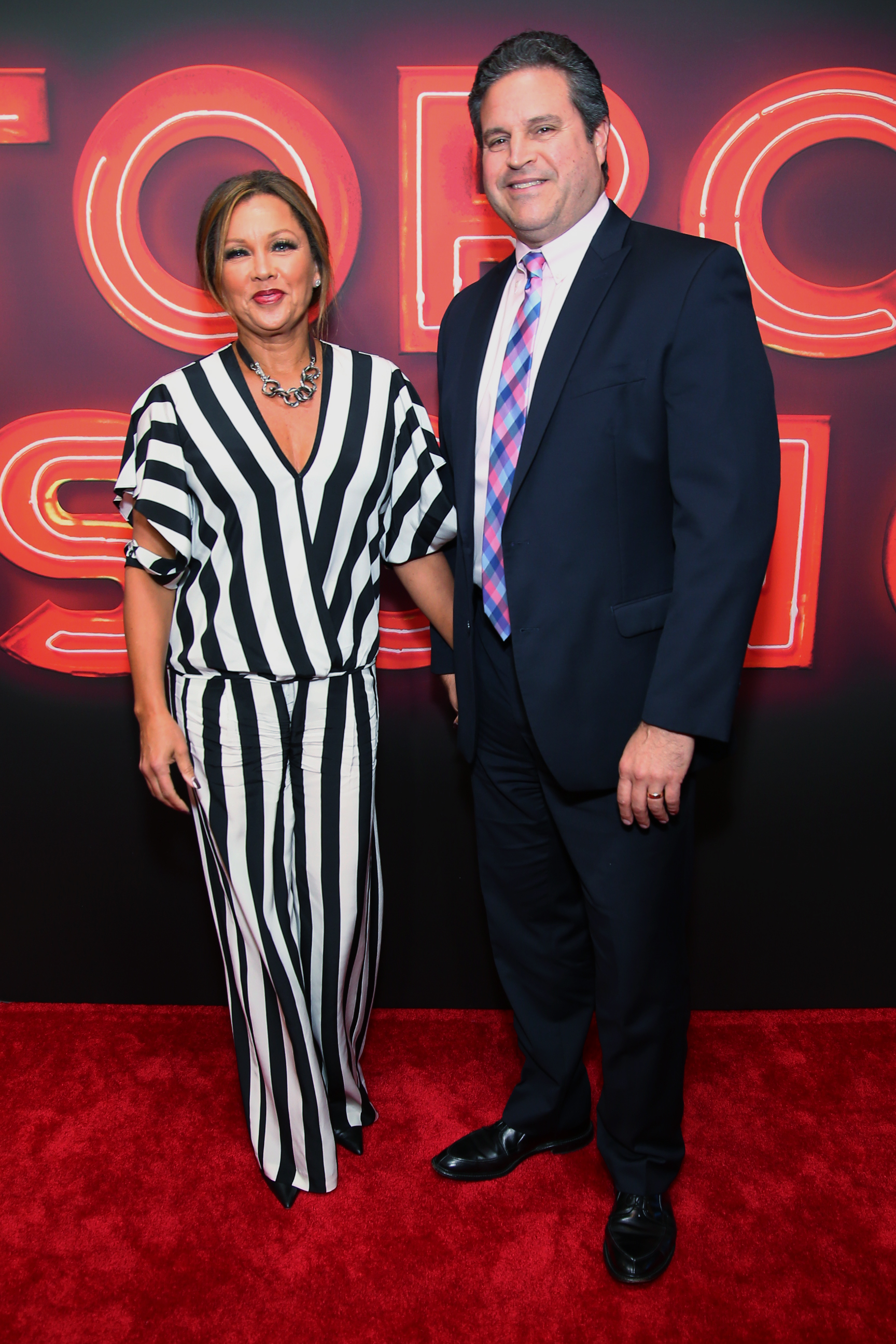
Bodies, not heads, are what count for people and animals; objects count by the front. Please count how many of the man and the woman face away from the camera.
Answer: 0

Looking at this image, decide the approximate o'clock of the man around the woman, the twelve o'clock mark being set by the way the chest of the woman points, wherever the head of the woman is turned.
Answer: The man is roughly at 10 o'clock from the woman.

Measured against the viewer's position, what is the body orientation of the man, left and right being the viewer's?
facing the viewer and to the left of the viewer

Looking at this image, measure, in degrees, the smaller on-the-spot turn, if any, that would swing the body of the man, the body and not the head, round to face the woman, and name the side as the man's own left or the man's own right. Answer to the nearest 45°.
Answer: approximately 45° to the man's own right

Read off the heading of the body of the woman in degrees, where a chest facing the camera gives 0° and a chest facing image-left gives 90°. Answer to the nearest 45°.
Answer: approximately 0°
